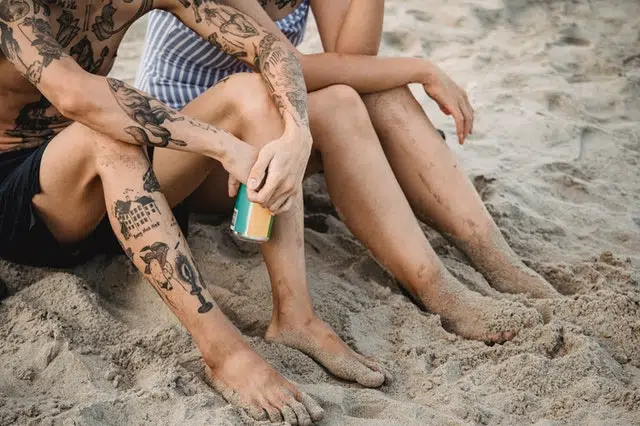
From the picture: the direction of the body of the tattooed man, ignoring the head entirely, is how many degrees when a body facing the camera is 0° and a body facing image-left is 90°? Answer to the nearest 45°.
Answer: approximately 315°
